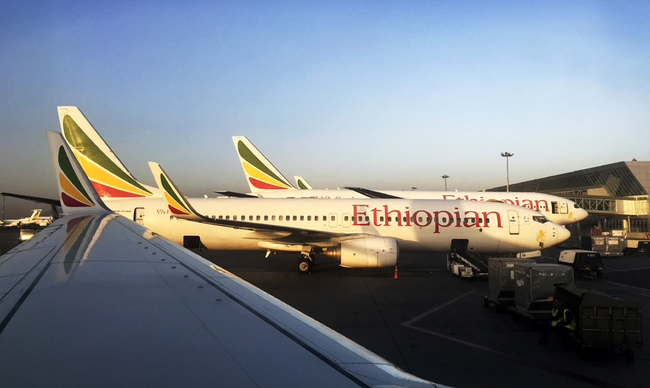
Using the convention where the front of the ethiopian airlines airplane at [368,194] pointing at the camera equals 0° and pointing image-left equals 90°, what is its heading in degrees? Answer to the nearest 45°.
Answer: approximately 270°

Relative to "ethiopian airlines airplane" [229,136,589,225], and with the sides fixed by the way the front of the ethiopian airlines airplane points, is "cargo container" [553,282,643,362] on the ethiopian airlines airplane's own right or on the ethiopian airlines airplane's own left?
on the ethiopian airlines airplane's own right

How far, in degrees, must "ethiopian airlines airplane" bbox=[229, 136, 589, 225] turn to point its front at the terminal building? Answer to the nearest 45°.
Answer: approximately 45° to its left

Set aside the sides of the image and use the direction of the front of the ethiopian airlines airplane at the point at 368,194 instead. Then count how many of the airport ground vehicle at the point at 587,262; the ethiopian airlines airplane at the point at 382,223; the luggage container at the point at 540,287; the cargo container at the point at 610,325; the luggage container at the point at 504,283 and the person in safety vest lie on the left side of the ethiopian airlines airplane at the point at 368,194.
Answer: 0

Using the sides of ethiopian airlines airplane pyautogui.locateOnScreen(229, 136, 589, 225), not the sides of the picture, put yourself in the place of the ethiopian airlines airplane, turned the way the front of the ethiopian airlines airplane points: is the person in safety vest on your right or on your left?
on your right

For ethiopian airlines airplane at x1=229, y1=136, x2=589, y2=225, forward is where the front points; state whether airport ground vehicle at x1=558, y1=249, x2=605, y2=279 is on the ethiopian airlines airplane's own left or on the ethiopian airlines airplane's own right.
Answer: on the ethiopian airlines airplane's own right

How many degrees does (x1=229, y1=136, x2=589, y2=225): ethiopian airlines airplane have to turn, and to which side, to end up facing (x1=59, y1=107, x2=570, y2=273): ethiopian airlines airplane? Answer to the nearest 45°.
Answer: approximately 90° to its right

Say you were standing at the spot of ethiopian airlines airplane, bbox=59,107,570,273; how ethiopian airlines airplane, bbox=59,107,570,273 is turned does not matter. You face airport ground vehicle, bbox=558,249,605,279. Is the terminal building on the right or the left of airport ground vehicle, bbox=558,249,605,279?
left

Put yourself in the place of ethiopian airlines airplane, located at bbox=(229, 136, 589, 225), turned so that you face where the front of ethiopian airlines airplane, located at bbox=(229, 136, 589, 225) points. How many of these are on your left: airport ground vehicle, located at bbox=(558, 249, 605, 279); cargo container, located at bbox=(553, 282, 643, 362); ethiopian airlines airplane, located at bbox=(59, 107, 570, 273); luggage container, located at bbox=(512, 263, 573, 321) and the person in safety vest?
0

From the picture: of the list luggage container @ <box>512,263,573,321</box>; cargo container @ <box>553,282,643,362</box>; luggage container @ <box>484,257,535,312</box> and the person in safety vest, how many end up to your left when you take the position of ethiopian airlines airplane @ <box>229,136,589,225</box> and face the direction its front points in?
0

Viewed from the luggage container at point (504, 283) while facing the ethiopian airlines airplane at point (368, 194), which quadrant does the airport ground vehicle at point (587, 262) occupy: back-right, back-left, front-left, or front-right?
front-right

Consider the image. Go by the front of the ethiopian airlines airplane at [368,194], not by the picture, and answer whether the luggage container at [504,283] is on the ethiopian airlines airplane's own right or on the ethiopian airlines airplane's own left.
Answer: on the ethiopian airlines airplane's own right

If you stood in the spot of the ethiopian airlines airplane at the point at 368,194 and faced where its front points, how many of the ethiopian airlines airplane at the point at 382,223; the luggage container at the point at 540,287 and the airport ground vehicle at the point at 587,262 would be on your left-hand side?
0

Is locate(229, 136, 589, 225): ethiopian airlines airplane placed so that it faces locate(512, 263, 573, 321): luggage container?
no
